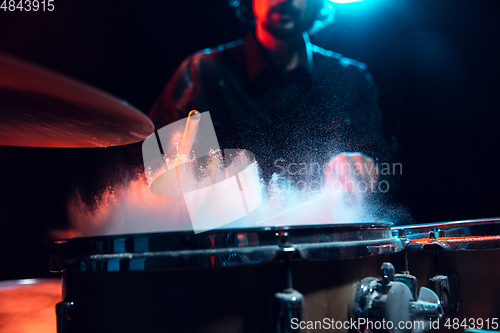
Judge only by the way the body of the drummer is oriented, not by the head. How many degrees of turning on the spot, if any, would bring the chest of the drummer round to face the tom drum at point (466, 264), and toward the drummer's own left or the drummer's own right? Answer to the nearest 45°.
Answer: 0° — they already face it

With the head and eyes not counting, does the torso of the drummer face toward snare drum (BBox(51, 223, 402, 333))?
yes

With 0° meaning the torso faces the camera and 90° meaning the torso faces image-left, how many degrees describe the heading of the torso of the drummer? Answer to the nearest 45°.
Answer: approximately 0°

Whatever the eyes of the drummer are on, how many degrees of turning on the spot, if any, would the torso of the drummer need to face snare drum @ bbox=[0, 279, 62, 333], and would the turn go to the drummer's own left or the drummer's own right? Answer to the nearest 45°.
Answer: approximately 45° to the drummer's own right
